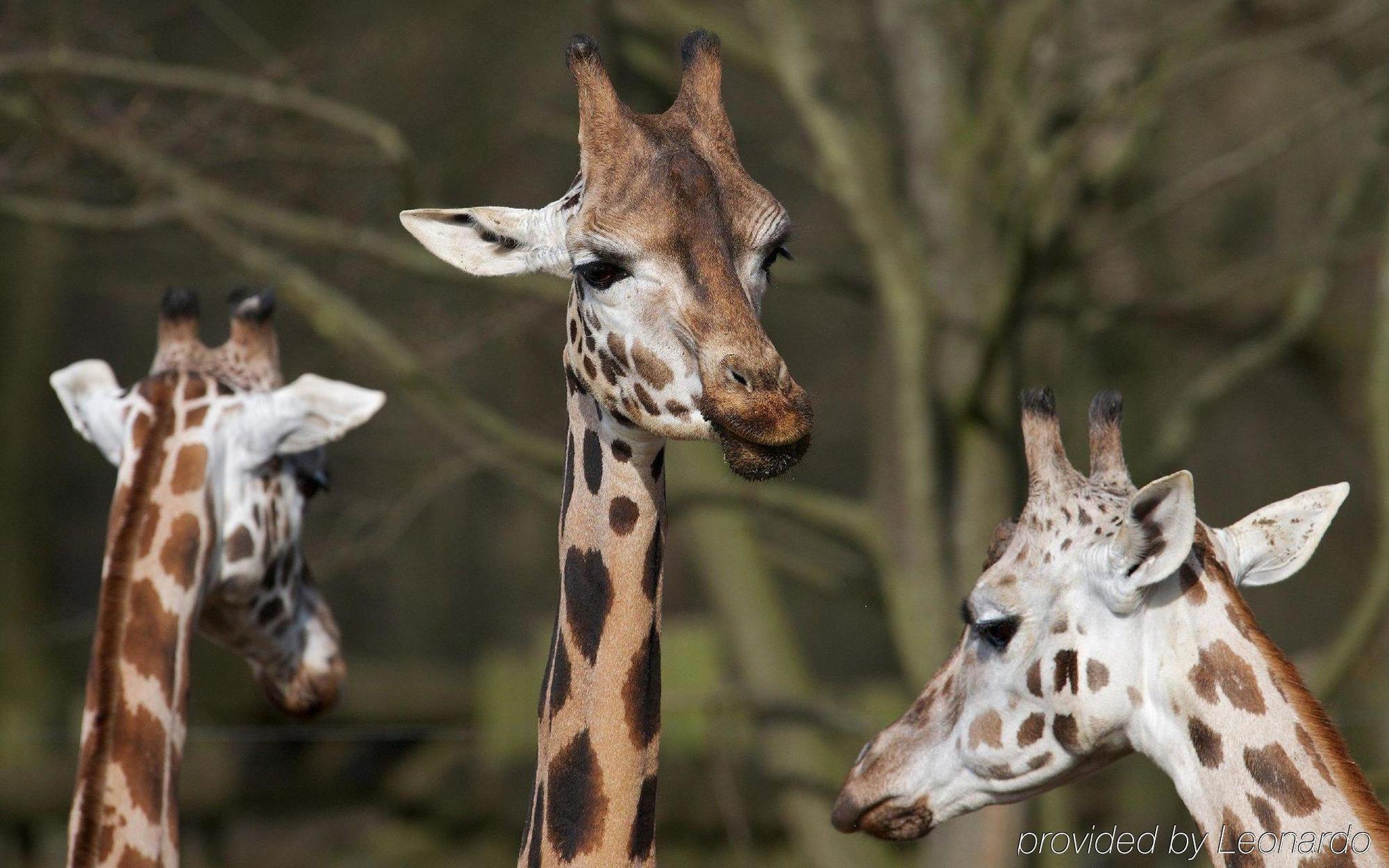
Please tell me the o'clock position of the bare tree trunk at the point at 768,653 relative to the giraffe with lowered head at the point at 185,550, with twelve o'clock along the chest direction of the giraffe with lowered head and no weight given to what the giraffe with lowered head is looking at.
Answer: The bare tree trunk is roughly at 12 o'clock from the giraffe with lowered head.

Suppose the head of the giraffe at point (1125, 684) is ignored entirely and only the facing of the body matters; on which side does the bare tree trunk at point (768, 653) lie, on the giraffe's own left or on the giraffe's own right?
on the giraffe's own right

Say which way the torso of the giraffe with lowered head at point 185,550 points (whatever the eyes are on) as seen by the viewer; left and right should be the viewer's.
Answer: facing away from the viewer and to the right of the viewer

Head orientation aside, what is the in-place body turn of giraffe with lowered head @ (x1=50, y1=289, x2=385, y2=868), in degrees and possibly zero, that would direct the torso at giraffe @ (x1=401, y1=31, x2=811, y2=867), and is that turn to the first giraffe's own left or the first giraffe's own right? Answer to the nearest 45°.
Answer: approximately 90° to the first giraffe's own right

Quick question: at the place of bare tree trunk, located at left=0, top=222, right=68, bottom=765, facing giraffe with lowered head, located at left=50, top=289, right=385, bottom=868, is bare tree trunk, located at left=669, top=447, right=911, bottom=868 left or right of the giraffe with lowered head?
left

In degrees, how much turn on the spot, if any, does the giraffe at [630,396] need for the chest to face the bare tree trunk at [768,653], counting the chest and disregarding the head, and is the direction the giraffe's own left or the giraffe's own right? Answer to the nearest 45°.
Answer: approximately 135° to the giraffe's own left

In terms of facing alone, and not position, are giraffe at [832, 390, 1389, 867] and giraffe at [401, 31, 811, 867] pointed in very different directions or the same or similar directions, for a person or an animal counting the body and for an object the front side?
very different directions

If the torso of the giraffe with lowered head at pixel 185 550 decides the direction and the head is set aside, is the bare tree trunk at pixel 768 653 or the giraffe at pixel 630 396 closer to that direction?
the bare tree trunk

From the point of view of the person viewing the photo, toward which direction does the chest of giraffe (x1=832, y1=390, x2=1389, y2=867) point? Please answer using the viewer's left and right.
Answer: facing to the left of the viewer

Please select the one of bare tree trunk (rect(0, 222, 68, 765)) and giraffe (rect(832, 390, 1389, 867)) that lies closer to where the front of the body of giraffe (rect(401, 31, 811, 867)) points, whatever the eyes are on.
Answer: the giraffe

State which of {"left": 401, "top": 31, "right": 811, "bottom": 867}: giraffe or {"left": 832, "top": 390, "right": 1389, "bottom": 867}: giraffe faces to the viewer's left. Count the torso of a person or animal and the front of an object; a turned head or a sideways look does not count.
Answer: {"left": 832, "top": 390, "right": 1389, "bottom": 867}: giraffe
